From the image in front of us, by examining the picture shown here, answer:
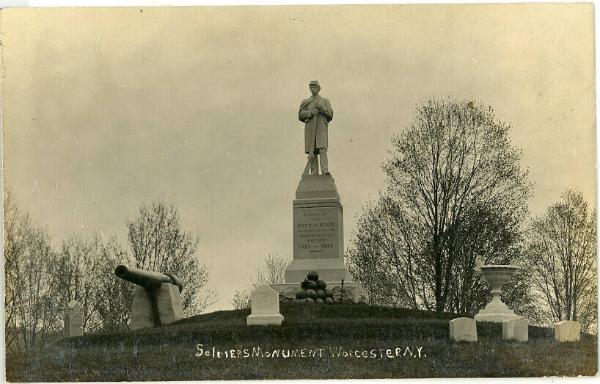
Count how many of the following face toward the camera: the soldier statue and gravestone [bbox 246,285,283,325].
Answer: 2

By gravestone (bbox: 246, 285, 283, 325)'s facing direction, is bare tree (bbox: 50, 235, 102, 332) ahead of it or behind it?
behind

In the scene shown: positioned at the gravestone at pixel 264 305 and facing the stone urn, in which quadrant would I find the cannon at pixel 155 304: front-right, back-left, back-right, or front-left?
back-left

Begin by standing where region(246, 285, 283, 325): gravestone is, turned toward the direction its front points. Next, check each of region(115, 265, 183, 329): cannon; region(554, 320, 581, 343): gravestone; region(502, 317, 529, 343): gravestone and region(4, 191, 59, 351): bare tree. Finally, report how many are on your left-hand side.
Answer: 2

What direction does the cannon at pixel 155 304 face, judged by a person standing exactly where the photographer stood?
facing the viewer and to the left of the viewer

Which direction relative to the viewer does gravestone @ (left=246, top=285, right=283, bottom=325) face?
toward the camera

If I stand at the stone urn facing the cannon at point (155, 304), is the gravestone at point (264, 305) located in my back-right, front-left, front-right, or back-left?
front-left

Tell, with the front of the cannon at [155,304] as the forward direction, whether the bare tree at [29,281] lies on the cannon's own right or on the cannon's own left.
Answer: on the cannon's own right

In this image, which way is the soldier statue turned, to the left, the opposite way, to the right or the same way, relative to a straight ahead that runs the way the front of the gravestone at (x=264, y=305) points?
the same way

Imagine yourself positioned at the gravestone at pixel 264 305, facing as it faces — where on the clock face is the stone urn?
The stone urn is roughly at 9 o'clock from the gravestone.

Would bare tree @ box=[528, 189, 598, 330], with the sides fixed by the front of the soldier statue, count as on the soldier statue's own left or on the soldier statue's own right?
on the soldier statue's own left

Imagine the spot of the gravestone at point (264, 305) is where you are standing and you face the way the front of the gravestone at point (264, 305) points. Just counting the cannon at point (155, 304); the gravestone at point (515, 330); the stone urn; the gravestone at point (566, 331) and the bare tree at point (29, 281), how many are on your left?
3

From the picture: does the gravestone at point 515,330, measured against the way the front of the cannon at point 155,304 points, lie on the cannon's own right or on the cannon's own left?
on the cannon's own left

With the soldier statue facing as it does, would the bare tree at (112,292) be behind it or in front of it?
behind

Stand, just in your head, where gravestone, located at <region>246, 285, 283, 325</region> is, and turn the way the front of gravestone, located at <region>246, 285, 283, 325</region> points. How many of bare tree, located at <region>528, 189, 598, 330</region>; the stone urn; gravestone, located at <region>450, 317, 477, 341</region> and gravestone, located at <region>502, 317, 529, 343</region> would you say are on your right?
0

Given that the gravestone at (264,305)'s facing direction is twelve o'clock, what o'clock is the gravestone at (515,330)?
the gravestone at (515,330) is roughly at 9 o'clock from the gravestone at (264,305).

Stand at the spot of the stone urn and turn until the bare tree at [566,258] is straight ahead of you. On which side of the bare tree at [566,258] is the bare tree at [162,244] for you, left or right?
left

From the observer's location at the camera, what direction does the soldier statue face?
facing the viewer
